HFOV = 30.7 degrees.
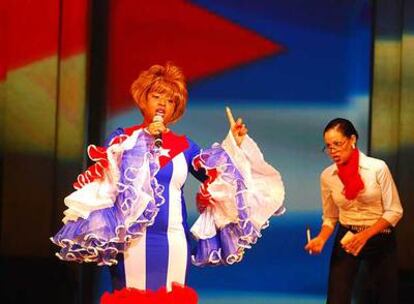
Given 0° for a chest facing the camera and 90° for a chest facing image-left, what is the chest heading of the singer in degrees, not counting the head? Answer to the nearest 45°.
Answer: approximately 0°
